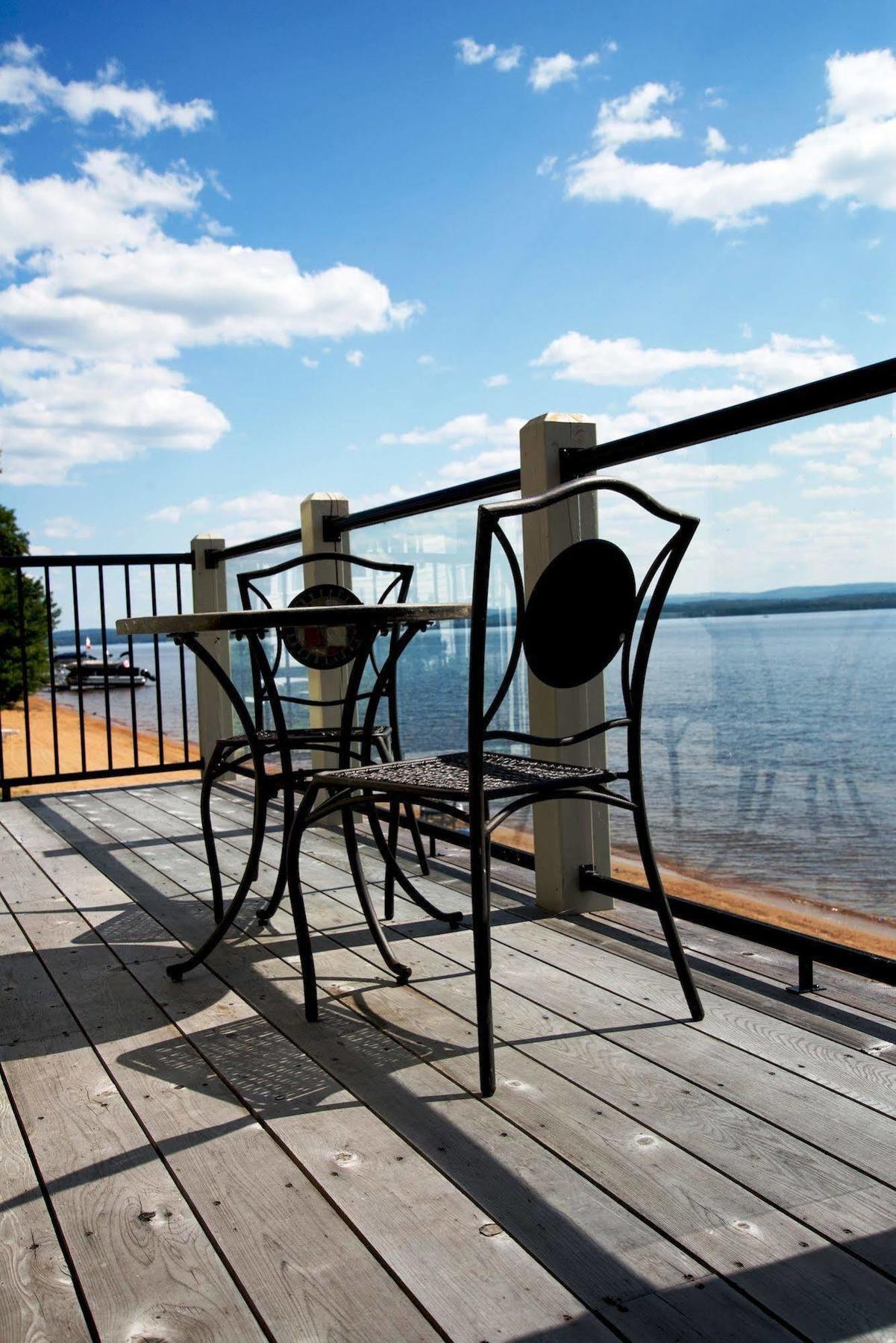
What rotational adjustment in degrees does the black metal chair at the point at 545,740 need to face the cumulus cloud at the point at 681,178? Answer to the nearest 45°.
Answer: approximately 45° to its right

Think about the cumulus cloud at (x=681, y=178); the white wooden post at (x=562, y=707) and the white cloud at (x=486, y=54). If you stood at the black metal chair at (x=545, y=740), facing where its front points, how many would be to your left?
0

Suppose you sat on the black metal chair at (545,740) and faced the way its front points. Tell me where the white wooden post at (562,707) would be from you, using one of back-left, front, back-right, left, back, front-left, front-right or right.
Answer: front-right

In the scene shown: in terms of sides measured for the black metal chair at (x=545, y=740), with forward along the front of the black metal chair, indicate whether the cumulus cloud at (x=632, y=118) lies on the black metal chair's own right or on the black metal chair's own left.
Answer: on the black metal chair's own right

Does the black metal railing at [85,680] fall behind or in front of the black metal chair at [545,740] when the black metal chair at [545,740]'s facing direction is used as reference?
in front

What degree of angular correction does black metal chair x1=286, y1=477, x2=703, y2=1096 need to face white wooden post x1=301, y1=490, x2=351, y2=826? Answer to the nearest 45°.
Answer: approximately 45° to its right

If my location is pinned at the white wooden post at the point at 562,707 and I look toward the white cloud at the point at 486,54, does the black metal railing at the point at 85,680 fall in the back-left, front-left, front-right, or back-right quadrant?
front-left

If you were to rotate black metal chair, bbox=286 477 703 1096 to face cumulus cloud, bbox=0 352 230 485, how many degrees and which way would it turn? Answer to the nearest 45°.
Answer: approximately 45° to its right

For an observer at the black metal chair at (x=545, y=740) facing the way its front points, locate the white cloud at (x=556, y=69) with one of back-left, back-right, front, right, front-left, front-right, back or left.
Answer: front-right

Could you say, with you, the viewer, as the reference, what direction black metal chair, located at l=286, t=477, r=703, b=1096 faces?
facing away from the viewer and to the left of the viewer

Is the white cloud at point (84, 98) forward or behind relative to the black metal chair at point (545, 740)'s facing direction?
forward
